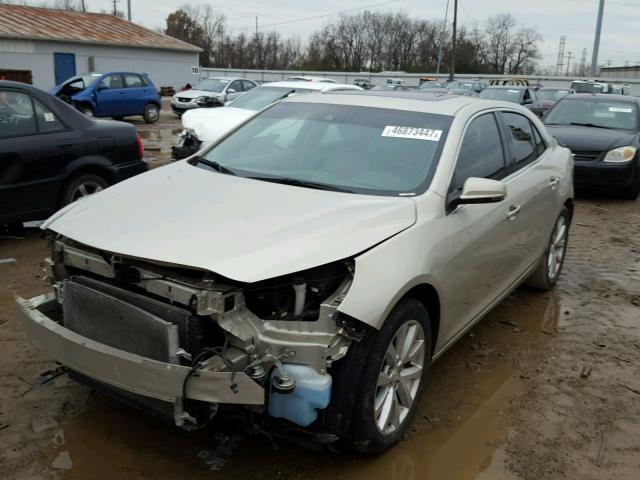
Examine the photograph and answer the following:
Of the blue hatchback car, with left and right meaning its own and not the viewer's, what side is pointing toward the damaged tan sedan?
left

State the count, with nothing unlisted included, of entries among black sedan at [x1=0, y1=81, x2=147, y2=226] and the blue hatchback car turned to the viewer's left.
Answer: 2

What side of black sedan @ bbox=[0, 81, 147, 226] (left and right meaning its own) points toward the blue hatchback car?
right

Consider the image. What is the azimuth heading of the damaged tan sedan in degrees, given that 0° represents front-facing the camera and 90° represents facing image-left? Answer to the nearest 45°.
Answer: approximately 45°

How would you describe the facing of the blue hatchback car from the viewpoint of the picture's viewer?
facing to the left of the viewer

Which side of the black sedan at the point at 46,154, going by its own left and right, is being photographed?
left

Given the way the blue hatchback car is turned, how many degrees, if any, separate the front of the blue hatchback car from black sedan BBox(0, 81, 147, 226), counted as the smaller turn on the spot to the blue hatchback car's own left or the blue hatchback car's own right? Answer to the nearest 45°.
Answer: approximately 90° to the blue hatchback car's own left

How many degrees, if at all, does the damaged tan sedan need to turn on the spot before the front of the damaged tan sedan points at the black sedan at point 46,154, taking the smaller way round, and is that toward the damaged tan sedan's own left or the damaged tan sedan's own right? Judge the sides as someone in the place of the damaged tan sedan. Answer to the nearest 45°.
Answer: approximately 90° to the damaged tan sedan's own right

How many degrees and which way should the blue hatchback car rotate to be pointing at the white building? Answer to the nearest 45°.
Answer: approximately 90° to its right

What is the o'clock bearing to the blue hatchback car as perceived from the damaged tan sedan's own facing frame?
The blue hatchback car is roughly at 4 o'clock from the damaged tan sedan.
